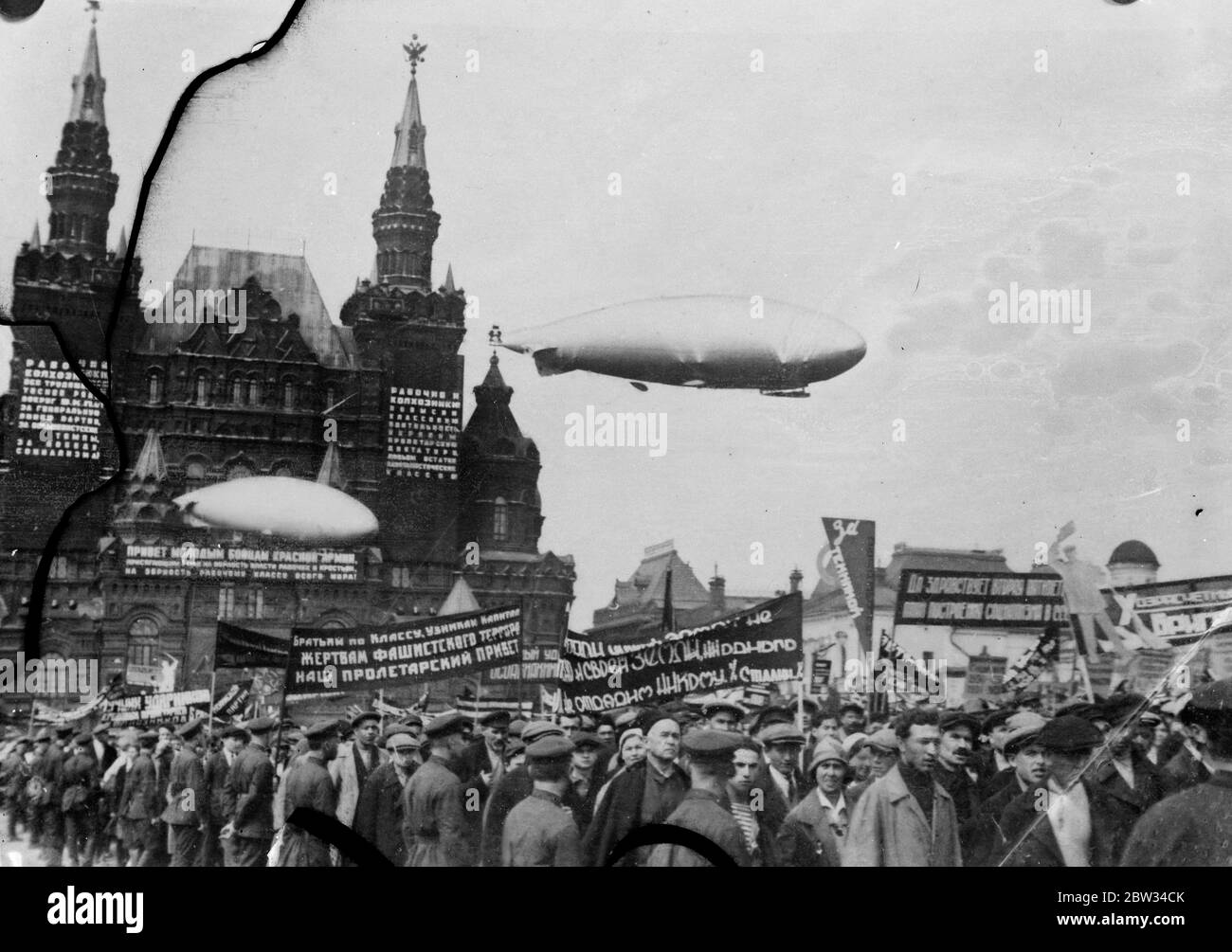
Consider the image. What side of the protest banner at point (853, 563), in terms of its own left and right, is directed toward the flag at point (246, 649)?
right

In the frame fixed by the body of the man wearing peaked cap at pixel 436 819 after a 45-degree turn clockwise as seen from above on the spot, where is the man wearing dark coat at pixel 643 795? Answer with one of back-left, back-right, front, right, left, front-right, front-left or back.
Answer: front

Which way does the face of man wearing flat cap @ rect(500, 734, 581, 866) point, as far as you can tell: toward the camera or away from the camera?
away from the camera

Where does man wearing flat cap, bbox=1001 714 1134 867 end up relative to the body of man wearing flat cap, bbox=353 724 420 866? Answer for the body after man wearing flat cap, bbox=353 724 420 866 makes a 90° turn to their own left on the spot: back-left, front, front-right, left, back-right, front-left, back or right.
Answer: front-right

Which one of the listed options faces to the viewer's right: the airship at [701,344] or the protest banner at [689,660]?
the airship

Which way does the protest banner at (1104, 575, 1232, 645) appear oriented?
toward the camera

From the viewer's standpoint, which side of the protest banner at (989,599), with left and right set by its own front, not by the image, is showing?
front

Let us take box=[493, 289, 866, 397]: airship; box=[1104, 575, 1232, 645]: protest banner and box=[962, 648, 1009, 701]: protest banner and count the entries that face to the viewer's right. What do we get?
1

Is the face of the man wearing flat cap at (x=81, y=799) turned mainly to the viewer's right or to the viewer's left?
to the viewer's left

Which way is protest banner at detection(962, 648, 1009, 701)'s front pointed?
toward the camera

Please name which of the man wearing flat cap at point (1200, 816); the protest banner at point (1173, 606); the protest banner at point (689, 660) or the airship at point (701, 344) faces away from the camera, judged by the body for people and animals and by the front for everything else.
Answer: the man wearing flat cap
